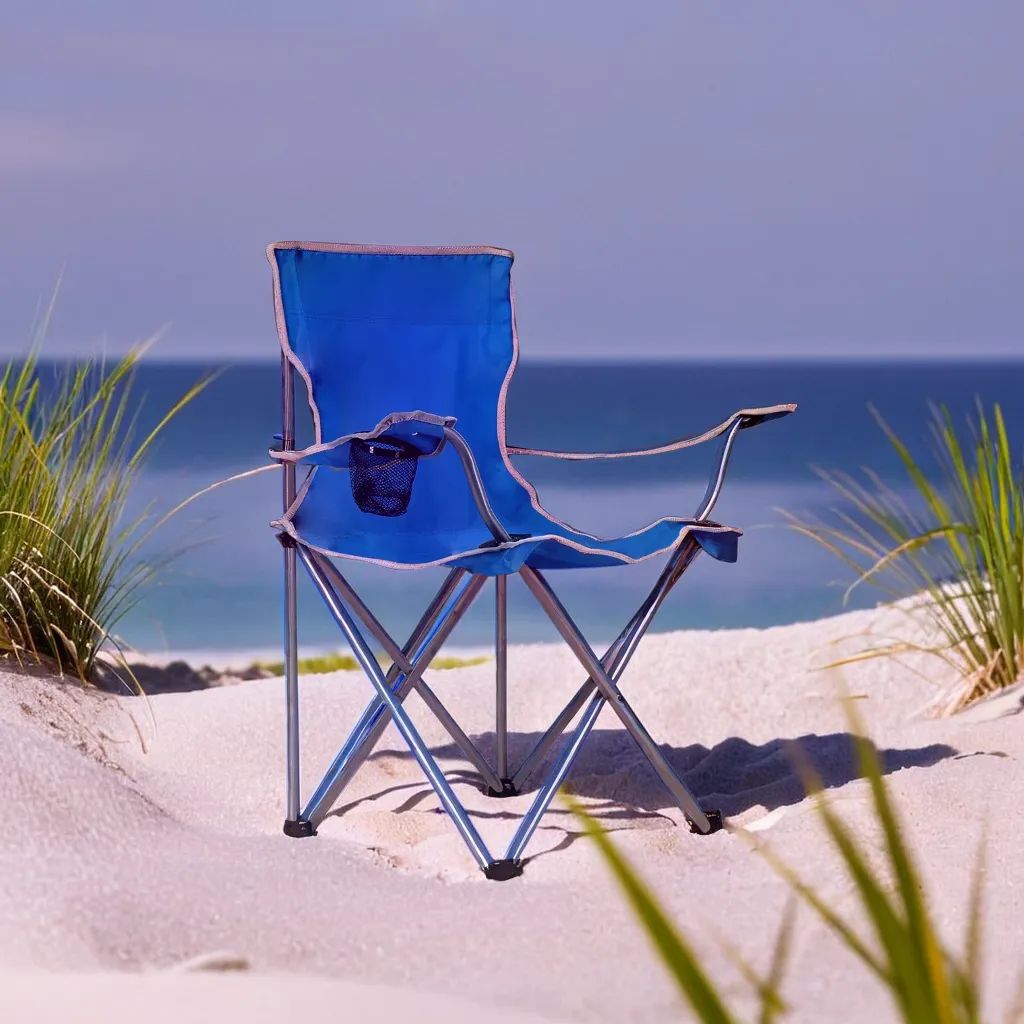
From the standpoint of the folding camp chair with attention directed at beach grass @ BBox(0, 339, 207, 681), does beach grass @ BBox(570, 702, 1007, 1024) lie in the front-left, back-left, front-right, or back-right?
back-left

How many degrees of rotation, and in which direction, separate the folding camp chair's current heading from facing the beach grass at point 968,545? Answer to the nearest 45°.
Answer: approximately 90° to its left

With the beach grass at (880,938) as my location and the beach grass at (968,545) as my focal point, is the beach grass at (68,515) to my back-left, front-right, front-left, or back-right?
front-left

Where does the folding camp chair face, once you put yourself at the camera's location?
facing the viewer and to the right of the viewer

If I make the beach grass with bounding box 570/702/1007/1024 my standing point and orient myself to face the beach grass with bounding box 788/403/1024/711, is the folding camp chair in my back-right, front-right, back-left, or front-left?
front-left

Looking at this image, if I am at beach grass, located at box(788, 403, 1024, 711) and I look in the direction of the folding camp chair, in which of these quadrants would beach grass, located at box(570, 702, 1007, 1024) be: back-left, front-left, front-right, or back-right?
front-left

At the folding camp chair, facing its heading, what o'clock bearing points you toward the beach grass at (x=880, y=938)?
The beach grass is roughly at 1 o'clock from the folding camp chair.

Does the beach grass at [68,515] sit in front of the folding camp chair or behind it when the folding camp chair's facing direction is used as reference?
behind

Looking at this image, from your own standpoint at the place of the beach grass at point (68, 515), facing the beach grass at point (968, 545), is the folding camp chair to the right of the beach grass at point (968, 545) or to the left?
right
